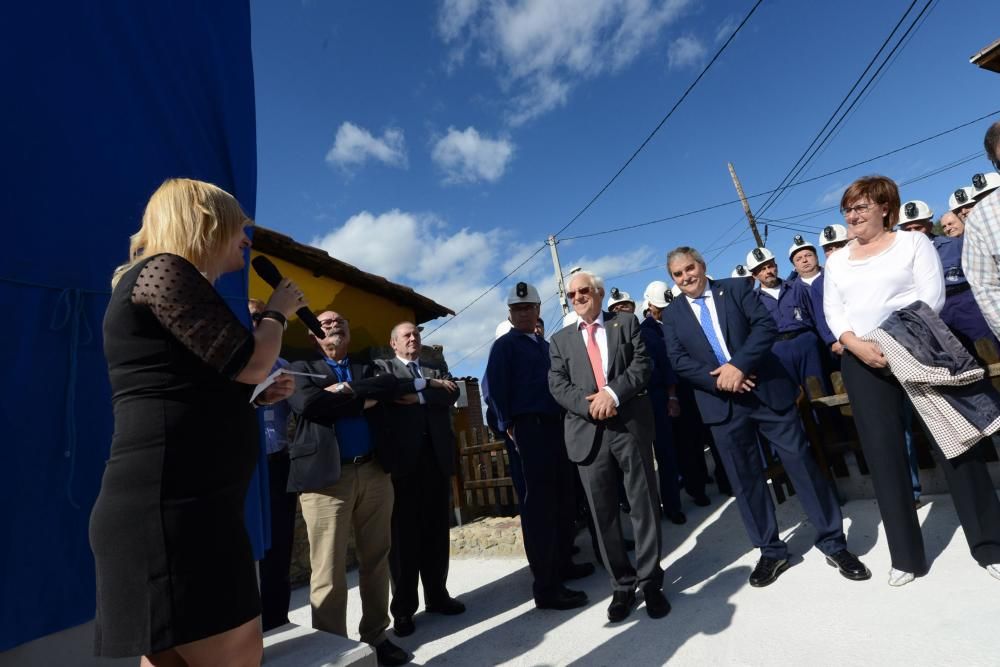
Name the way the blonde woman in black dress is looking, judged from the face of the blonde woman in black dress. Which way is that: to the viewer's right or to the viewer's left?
to the viewer's right

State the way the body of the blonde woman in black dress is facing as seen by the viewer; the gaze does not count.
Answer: to the viewer's right

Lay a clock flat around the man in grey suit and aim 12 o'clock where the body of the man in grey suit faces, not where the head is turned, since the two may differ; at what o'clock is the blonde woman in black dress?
The blonde woman in black dress is roughly at 1 o'clock from the man in grey suit.

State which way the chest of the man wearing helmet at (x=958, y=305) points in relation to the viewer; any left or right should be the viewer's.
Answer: facing the viewer and to the left of the viewer

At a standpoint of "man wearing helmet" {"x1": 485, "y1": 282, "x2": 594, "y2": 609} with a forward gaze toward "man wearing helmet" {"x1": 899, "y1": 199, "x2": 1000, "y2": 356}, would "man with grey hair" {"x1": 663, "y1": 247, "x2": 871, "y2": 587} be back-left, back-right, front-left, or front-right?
front-right

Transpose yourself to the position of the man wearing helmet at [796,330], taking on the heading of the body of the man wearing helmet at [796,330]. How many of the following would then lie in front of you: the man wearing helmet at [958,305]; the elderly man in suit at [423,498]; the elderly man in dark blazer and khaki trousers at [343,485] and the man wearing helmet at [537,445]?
3

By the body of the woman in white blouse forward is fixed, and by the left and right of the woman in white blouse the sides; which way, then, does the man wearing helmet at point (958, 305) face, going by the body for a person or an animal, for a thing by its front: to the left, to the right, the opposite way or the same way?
the same way

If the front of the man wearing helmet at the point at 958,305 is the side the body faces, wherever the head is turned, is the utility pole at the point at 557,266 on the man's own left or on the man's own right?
on the man's own right

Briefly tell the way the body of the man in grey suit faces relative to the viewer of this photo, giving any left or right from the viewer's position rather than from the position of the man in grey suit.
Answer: facing the viewer

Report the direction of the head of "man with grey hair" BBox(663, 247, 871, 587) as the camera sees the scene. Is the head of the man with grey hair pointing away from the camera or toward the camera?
toward the camera

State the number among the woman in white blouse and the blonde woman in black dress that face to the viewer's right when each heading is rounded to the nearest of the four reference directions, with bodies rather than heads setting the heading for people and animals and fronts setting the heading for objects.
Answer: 1

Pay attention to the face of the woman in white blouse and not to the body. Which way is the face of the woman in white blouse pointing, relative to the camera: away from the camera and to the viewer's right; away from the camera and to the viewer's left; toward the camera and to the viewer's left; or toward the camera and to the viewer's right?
toward the camera and to the viewer's left

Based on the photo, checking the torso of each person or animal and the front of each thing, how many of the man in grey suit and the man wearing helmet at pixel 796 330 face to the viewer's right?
0

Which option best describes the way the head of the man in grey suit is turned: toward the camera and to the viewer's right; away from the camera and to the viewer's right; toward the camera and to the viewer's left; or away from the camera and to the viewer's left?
toward the camera and to the viewer's left

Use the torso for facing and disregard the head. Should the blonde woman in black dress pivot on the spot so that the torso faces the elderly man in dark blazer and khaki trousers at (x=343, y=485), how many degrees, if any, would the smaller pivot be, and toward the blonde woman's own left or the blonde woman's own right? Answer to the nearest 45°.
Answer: approximately 45° to the blonde woman's own left

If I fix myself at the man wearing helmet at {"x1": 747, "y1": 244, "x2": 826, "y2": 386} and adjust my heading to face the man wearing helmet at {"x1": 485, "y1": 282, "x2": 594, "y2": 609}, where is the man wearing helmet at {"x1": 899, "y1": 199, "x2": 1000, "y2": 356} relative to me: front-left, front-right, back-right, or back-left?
back-left

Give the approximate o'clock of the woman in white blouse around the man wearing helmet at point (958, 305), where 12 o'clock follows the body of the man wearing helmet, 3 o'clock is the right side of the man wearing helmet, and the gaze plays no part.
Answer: The woman in white blouse is roughly at 11 o'clock from the man wearing helmet.
